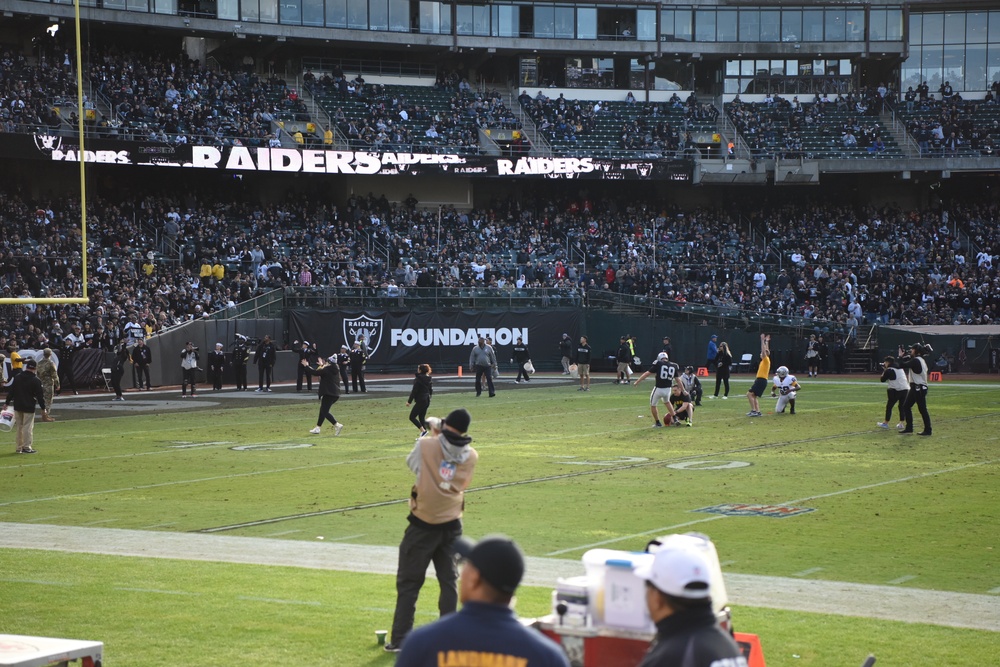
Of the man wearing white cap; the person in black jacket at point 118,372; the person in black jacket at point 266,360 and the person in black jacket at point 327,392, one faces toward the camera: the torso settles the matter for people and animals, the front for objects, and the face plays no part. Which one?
the person in black jacket at point 266,360

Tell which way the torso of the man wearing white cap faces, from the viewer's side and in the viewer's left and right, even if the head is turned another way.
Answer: facing away from the viewer and to the left of the viewer

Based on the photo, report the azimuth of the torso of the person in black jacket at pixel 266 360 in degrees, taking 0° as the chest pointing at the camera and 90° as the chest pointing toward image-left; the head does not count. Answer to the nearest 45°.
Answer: approximately 0°

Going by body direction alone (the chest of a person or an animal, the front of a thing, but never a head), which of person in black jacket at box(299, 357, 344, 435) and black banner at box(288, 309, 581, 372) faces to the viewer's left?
the person in black jacket

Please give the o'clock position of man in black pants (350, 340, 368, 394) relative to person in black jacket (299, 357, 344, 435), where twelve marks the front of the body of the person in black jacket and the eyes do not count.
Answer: The man in black pants is roughly at 3 o'clock from the person in black jacket.

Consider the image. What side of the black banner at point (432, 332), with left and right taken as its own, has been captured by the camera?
front

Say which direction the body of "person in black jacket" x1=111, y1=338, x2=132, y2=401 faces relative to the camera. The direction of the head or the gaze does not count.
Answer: to the viewer's right

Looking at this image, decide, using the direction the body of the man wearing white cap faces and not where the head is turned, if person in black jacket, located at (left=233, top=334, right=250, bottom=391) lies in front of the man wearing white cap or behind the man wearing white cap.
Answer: in front

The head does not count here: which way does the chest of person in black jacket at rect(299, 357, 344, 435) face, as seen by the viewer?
to the viewer's left

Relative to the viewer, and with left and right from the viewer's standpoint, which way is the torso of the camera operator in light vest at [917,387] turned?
facing to the left of the viewer

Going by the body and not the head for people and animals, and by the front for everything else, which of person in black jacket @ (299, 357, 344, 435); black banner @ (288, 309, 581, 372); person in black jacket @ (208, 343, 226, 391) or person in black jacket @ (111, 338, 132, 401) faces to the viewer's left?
person in black jacket @ (299, 357, 344, 435)

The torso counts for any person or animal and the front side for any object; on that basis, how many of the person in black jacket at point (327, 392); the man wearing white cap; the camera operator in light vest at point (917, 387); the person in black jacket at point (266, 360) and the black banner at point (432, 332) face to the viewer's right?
0

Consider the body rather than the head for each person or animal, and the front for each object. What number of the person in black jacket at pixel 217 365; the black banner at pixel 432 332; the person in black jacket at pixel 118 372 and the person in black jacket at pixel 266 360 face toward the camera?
3

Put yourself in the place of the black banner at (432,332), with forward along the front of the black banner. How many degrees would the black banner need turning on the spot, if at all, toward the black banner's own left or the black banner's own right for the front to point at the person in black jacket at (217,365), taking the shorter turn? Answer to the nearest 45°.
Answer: approximately 45° to the black banner's own right

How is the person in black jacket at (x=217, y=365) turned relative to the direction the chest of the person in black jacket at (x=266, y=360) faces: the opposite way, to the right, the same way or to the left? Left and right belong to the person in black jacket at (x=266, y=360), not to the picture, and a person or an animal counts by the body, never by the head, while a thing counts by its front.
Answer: the same way

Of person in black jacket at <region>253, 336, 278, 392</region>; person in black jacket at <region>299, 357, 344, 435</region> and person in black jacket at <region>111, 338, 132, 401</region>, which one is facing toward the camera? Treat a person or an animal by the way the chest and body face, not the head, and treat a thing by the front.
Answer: person in black jacket at <region>253, 336, 278, 392</region>

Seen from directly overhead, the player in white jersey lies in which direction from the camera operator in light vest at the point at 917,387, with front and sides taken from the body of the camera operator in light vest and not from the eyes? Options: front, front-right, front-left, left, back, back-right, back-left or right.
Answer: front-right

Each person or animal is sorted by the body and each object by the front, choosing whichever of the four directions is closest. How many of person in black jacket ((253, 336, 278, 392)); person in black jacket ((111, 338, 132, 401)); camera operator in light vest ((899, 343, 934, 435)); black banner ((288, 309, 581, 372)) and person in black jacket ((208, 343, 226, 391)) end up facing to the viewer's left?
1

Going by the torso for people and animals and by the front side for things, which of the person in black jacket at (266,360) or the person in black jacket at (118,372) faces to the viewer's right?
the person in black jacket at (118,372)
